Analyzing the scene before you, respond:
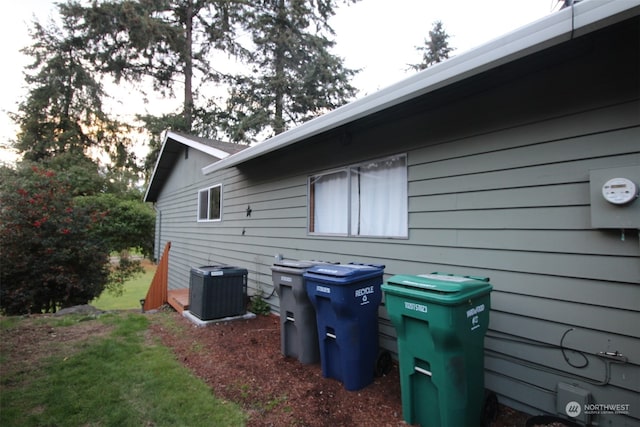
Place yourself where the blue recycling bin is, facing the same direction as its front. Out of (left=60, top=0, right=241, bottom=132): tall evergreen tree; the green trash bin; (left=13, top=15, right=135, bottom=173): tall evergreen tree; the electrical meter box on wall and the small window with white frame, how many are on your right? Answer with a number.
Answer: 3

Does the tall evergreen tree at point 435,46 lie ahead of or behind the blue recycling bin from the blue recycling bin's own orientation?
behind

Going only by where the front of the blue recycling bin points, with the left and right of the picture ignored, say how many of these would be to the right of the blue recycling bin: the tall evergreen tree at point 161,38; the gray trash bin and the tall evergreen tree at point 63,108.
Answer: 3

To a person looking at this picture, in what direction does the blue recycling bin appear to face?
facing the viewer and to the left of the viewer

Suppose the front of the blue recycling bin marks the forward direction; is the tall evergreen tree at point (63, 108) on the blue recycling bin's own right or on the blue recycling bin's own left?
on the blue recycling bin's own right

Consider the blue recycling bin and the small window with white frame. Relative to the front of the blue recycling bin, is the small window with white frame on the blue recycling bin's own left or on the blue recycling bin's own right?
on the blue recycling bin's own right

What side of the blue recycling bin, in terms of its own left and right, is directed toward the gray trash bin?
right

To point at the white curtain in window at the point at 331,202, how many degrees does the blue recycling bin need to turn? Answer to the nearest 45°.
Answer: approximately 135° to its right

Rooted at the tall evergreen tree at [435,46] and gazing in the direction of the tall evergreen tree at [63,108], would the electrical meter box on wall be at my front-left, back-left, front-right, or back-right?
front-left

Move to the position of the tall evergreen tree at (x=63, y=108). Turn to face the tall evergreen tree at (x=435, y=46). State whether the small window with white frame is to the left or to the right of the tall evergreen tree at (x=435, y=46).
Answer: right

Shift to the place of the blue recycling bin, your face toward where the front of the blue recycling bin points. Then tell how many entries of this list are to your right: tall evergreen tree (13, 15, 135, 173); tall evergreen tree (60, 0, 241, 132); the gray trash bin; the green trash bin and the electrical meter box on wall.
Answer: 3

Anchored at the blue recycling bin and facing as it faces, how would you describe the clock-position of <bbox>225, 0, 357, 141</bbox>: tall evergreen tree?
The tall evergreen tree is roughly at 4 o'clock from the blue recycling bin.
